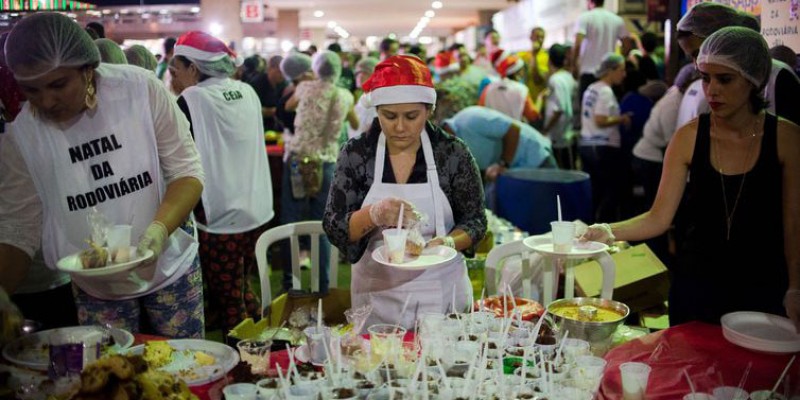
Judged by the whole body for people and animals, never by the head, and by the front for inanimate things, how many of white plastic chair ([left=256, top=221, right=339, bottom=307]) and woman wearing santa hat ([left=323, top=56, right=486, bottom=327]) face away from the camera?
1

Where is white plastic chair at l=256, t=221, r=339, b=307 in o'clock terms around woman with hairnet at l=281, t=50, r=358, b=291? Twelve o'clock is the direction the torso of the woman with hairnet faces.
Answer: The white plastic chair is roughly at 6 o'clock from the woman with hairnet.

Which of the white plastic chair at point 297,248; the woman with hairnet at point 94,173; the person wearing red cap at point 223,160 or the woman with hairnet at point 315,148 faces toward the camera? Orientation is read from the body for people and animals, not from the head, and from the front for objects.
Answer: the woman with hairnet at point 94,173

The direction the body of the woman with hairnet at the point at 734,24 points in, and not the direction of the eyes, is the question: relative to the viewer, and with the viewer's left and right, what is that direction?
facing the viewer and to the left of the viewer

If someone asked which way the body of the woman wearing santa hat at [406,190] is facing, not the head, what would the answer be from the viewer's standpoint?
toward the camera

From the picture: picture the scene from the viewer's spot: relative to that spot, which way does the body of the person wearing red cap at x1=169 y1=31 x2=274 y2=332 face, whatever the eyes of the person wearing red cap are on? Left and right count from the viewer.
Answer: facing away from the viewer and to the left of the viewer

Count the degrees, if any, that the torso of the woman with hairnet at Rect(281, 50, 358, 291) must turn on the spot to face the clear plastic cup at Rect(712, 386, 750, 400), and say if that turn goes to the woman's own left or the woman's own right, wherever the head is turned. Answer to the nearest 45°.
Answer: approximately 180°

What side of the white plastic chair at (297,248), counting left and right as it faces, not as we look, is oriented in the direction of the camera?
back

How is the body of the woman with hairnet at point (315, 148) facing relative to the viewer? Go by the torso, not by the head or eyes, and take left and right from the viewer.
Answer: facing away from the viewer

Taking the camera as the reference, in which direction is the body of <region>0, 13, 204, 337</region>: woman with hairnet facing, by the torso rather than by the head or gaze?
toward the camera

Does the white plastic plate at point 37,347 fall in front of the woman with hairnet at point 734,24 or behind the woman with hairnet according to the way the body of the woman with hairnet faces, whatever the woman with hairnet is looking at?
in front

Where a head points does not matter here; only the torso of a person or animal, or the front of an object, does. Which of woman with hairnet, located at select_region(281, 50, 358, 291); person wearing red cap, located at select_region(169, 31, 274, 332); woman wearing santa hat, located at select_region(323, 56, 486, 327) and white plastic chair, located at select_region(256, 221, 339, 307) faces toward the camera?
the woman wearing santa hat

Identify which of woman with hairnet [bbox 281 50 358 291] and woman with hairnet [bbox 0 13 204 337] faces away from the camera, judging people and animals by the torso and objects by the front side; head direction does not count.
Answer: woman with hairnet [bbox 281 50 358 291]

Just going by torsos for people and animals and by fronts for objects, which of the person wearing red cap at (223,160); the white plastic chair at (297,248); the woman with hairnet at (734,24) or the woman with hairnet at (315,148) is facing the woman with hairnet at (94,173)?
the woman with hairnet at (734,24)

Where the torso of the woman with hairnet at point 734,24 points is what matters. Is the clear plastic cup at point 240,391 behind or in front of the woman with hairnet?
in front
